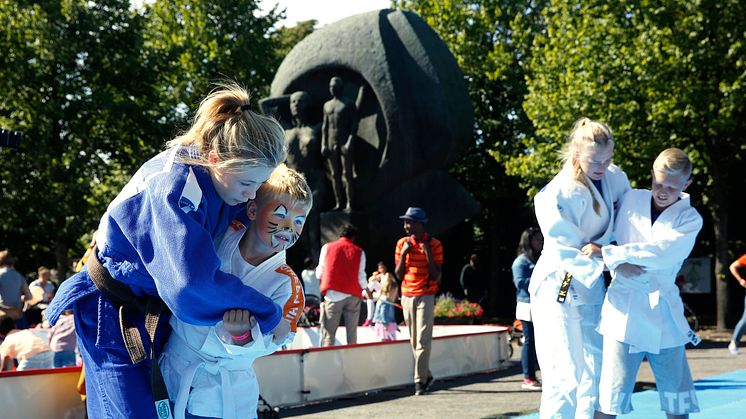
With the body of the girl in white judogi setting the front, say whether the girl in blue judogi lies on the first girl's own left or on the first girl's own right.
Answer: on the first girl's own right

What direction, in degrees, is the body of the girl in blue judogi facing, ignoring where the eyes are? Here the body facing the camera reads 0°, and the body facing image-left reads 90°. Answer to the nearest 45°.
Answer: approximately 270°

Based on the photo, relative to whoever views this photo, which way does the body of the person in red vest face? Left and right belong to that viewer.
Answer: facing away from the viewer

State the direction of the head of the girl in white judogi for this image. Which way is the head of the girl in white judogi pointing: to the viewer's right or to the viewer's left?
to the viewer's right

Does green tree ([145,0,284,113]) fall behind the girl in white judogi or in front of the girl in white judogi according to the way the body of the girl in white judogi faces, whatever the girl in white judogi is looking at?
behind

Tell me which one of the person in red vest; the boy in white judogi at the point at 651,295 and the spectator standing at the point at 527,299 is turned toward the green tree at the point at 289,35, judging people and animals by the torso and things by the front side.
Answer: the person in red vest

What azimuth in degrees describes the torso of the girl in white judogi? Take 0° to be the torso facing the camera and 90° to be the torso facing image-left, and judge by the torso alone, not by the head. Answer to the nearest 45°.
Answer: approximately 315°

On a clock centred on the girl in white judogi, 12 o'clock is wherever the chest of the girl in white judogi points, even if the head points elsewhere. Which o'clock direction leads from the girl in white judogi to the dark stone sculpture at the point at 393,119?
The dark stone sculpture is roughly at 7 o'clock from the girl in white judogi.

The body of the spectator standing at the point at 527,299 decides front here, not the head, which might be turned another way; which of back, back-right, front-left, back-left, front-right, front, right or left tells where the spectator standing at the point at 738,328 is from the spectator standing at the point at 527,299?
front-left

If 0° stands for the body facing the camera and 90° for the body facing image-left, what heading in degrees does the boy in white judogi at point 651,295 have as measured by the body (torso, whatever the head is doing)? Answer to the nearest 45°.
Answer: approximately 0°

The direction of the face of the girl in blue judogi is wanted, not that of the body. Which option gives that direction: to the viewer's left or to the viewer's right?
to the viewer's right
